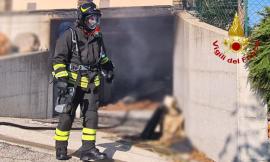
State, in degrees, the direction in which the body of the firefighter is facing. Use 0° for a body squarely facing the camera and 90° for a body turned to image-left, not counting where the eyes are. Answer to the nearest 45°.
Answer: approximately 315°

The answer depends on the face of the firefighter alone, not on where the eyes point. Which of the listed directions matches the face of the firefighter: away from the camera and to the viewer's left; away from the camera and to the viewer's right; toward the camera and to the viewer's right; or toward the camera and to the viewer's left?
toward the camera and to the viewer's right

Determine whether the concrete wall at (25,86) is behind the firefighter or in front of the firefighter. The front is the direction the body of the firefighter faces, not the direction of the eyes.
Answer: behind
